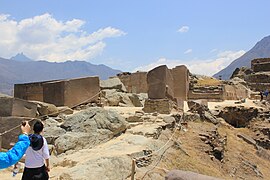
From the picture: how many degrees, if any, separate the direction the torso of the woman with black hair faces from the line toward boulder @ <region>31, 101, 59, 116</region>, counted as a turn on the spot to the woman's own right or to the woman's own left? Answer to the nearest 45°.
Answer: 0° — they already face it

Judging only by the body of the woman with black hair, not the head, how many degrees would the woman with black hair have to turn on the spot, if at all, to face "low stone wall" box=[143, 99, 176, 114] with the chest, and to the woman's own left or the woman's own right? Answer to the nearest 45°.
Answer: approximately 45° to the woman's own right

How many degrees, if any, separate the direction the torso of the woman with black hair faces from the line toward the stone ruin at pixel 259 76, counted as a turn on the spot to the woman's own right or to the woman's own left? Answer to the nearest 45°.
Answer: approximately 45° to the woman's own right

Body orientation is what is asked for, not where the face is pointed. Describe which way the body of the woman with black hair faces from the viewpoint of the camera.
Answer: away from the camera

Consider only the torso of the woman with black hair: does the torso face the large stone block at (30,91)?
yes

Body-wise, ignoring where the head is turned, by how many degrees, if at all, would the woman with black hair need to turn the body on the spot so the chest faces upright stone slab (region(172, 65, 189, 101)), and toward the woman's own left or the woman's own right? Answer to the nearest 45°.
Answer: approximately 45° to the woman's own right
